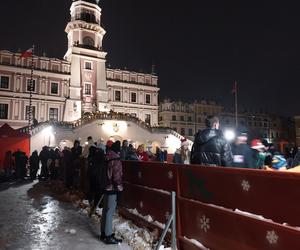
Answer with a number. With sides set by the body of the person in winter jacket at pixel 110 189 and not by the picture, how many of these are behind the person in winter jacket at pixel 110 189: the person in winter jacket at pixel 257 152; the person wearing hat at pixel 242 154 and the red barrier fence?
0

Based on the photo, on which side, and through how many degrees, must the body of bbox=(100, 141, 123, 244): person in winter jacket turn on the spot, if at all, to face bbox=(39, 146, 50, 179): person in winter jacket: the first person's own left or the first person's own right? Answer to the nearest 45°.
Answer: approximately 90° to the first person's own left

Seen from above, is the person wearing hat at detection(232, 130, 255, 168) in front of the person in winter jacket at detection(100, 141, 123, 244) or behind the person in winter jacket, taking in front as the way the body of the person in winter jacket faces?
in front

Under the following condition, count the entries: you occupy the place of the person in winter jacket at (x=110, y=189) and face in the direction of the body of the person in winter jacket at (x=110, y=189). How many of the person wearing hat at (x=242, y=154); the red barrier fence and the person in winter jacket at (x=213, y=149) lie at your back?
0

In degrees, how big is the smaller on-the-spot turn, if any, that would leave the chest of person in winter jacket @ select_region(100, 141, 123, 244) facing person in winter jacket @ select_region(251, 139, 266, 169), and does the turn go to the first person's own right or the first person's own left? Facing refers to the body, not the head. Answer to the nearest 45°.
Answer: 0° — they already face them

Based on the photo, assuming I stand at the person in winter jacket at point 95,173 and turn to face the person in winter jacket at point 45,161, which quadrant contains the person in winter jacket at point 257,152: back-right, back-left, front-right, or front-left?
back-right

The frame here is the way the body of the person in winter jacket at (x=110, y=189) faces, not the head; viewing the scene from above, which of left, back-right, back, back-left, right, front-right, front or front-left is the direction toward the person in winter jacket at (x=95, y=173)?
left

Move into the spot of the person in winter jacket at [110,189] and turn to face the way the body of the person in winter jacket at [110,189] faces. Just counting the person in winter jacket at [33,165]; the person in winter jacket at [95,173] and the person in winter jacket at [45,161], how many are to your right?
0

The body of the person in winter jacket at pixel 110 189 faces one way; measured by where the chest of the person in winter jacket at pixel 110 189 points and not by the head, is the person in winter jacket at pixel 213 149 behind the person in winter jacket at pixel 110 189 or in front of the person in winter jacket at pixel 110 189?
in front

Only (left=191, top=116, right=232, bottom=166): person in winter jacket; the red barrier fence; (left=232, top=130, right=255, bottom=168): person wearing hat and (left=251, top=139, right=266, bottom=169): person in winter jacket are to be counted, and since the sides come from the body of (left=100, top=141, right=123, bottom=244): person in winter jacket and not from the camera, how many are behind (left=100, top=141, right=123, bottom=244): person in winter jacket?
0
